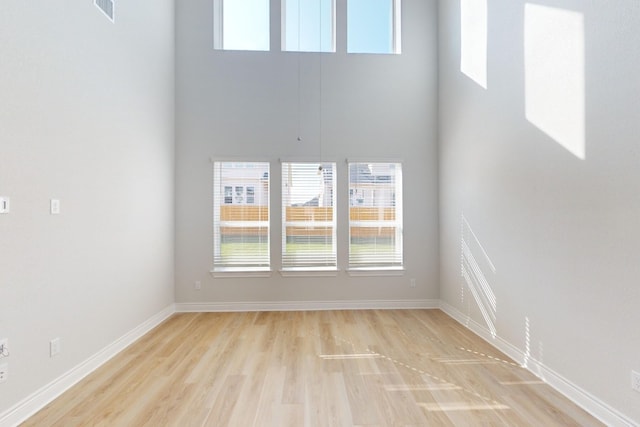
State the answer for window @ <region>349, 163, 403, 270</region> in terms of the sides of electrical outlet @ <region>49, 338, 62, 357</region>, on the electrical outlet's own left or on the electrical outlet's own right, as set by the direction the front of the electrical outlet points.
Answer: on the electrical outlet's own left

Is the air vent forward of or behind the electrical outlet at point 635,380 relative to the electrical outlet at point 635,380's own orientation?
forward

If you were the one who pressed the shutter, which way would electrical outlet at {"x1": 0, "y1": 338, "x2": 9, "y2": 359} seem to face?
facing the viewer and to the right of the viewer

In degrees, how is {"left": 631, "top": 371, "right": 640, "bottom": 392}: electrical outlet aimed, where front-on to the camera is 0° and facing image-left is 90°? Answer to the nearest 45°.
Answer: approximately 45°

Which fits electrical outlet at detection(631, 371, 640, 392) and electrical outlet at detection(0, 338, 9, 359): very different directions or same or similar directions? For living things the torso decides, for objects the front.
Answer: very different directions

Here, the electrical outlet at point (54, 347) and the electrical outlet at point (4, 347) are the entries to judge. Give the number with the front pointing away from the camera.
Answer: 0

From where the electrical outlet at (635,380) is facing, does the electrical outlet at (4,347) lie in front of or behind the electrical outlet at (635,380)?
in front

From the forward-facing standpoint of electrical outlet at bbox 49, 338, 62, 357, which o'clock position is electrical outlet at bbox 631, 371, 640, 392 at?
electrical outlet at bbox 631, 371, 640, 392 is roughly at 12 o'clock from electrical outlet at bbox 49, 338, 62, 357.
